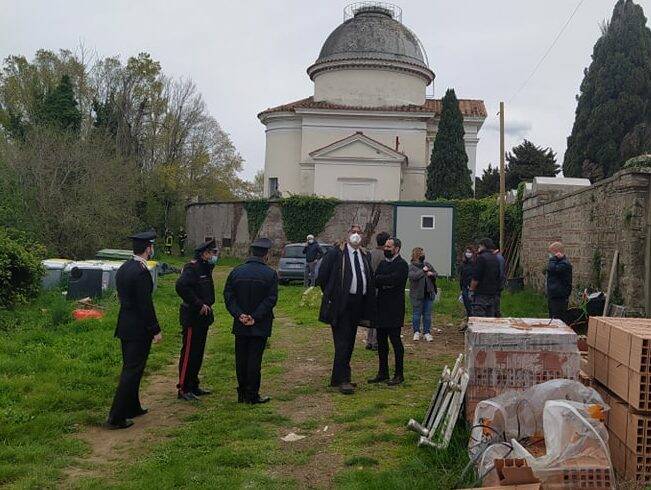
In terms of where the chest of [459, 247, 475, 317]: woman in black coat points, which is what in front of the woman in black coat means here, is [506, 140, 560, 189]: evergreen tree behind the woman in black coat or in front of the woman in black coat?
behind

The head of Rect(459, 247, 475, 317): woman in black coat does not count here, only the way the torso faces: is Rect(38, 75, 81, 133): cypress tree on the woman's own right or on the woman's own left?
on the woman's own right

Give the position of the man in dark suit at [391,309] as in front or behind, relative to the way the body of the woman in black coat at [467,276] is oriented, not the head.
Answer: in front

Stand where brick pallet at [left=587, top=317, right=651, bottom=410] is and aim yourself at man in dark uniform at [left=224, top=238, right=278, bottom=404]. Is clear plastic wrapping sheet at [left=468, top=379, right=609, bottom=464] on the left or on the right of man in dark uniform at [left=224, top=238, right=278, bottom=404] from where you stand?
left

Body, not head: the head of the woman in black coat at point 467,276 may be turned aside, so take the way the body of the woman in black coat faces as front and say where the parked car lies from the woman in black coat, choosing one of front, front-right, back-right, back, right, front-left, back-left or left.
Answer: back-right

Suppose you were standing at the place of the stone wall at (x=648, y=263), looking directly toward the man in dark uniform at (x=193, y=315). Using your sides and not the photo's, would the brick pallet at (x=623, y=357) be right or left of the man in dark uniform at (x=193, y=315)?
left

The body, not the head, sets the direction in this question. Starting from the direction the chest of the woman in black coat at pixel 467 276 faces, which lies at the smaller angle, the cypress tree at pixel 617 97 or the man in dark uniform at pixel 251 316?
the man in dark uniform

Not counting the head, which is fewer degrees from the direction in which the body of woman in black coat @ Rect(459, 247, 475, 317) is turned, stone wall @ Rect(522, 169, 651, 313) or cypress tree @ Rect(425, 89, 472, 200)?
the stone wall

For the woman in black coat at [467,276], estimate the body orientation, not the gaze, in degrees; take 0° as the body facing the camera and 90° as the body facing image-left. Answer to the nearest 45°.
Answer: approximately 0°

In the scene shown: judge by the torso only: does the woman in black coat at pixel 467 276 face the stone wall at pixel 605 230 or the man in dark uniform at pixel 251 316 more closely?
the man in dark uniform

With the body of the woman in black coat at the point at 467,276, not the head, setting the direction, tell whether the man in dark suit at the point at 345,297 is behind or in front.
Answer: in front

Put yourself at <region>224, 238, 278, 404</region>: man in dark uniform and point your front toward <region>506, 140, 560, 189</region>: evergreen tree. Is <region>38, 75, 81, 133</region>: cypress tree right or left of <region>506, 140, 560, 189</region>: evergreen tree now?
left

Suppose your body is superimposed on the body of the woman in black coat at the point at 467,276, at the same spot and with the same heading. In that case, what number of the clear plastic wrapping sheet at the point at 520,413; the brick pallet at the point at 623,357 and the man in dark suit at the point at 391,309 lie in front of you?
3

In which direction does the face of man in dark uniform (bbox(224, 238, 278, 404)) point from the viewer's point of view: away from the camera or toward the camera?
away from the camera
